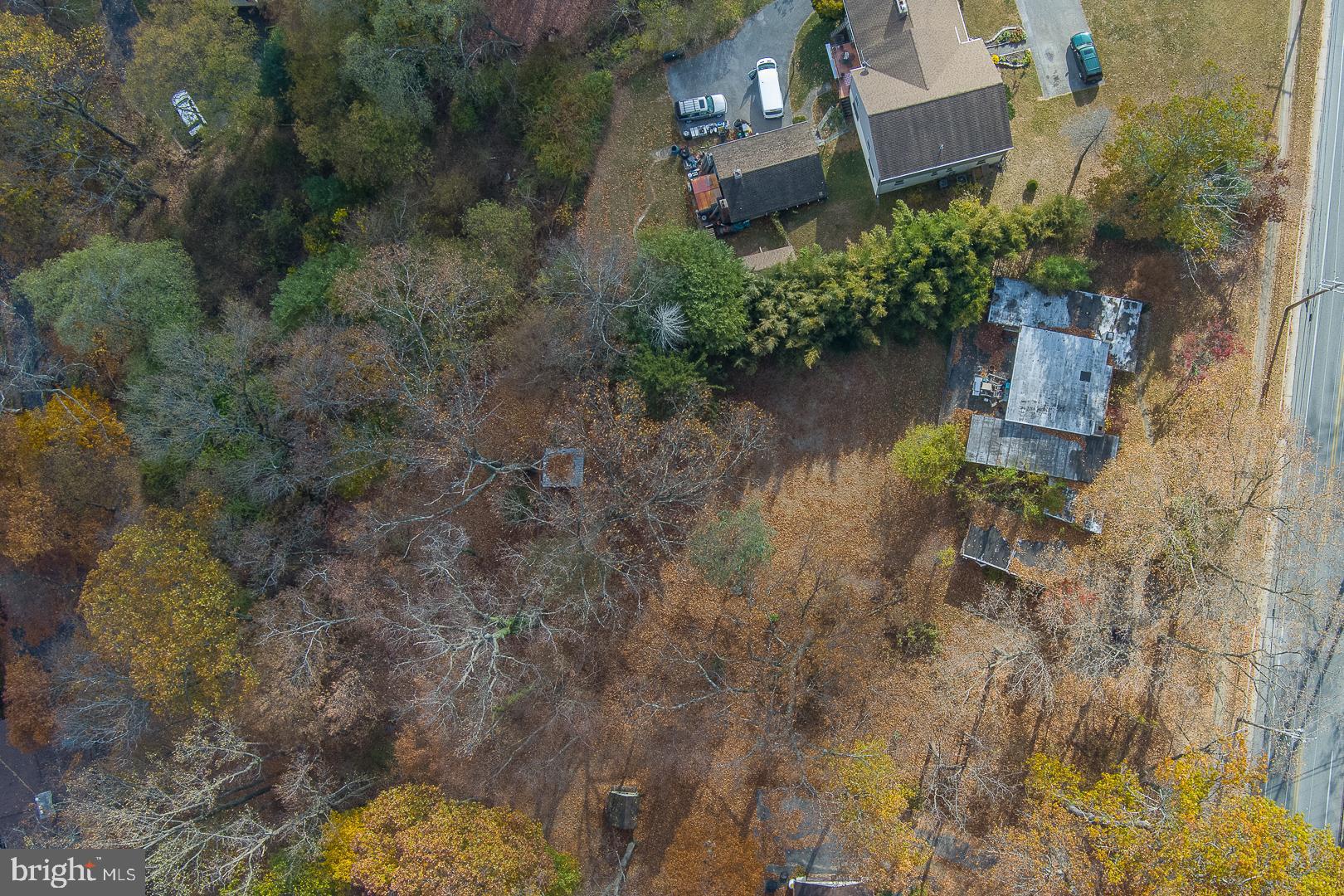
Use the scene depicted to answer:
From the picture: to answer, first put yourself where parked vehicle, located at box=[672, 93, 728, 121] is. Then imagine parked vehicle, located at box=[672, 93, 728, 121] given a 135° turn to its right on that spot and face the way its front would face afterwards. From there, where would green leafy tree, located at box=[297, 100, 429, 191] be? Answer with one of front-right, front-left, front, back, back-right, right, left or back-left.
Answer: front-right

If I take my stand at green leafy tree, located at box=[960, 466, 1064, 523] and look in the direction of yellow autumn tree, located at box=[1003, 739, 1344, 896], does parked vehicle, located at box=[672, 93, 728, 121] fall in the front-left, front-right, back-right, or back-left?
back-right

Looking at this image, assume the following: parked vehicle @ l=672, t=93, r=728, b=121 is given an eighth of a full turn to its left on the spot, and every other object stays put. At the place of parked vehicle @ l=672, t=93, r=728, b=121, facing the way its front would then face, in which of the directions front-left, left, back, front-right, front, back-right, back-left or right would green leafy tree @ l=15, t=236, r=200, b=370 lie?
back-left

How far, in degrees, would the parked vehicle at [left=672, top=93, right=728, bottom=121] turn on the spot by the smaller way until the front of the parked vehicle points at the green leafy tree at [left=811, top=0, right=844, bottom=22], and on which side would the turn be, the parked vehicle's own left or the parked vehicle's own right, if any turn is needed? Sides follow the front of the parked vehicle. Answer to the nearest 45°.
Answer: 0° — it already faces it

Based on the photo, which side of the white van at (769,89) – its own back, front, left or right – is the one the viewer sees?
back

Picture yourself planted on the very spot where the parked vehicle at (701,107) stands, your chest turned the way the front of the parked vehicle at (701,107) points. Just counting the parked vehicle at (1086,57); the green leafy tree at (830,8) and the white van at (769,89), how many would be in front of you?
3

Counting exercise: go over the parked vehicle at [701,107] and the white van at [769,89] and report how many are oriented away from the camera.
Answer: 1

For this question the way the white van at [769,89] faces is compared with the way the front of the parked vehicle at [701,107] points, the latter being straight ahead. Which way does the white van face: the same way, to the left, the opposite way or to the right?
to the left

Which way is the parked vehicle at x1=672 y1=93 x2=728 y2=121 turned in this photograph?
to the viewer's right

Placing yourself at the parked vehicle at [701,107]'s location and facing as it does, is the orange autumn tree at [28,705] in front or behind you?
behind

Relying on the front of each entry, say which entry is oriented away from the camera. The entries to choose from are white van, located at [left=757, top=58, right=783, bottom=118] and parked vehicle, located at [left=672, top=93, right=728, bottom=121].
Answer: the white van
